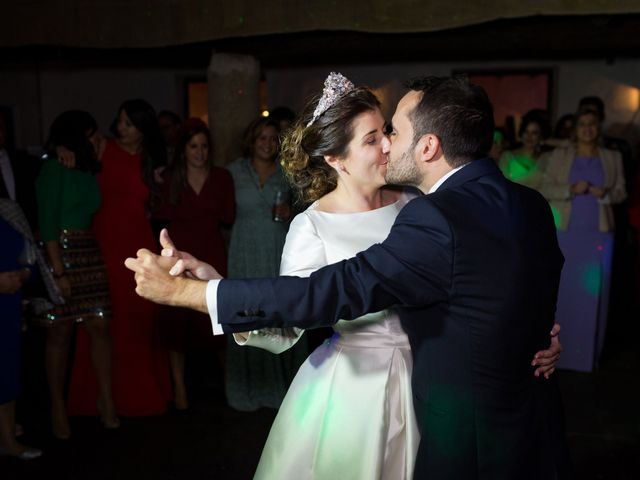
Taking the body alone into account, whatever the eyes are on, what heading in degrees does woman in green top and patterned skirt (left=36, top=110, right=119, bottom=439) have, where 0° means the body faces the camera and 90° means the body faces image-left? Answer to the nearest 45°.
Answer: approximately 315°

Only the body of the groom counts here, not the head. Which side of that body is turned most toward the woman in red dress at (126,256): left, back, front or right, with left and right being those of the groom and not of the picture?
front

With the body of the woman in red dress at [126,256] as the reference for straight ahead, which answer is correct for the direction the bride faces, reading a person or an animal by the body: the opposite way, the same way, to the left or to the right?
to the left

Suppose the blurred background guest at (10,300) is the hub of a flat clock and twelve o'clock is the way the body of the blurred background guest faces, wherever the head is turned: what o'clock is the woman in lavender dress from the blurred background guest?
The woman in lavender dress is roughly at 12 o'clock from the blurred background guest.

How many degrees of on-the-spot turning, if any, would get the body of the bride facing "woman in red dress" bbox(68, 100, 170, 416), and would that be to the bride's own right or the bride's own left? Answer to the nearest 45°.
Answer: approximately 180°

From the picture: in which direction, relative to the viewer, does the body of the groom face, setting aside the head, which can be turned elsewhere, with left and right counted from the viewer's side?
facing away from the viewer and to the left of the viewer

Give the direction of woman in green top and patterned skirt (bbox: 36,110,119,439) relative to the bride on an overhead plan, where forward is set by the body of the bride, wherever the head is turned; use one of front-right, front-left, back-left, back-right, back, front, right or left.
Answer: back

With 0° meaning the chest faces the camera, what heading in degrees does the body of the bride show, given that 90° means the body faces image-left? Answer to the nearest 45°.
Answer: approximately 315°

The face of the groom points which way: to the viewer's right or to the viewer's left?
to the viewer's left

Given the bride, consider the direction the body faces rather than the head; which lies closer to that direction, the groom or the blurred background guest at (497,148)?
the groom

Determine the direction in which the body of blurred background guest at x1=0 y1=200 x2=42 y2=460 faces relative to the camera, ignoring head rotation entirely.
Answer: to the viewer's right

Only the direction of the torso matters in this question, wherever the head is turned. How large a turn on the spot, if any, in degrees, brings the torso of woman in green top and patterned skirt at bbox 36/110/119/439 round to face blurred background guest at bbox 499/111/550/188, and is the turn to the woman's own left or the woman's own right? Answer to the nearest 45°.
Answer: approximately 45° to the woman's own left

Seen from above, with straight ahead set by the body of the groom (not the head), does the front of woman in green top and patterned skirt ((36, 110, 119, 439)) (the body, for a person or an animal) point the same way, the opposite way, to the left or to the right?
the opposite way
